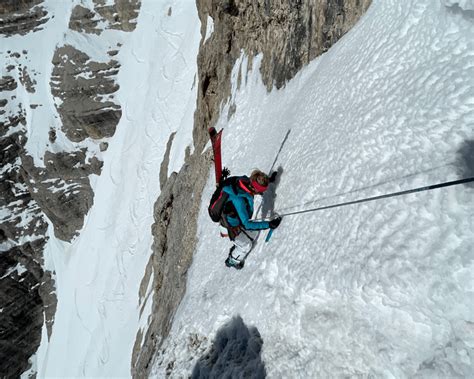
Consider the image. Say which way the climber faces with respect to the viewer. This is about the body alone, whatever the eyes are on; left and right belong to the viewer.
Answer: facing to the right of the viewer
